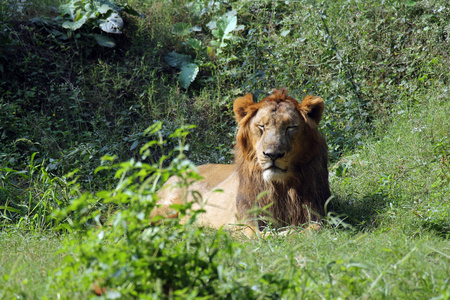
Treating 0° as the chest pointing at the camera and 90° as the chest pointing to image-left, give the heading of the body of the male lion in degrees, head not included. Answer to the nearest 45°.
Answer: approximately 315°
